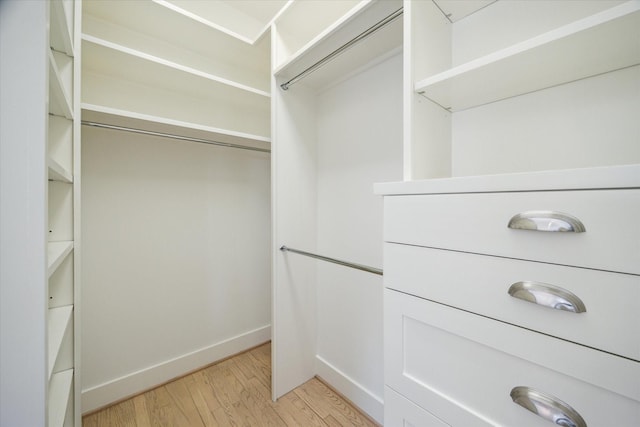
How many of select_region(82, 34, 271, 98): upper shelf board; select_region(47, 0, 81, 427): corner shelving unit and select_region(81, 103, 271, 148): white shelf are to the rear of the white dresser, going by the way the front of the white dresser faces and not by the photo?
0

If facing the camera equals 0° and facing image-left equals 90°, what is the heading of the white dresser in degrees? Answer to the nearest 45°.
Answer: approximately 45°

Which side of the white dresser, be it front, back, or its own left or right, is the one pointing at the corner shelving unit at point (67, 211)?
front

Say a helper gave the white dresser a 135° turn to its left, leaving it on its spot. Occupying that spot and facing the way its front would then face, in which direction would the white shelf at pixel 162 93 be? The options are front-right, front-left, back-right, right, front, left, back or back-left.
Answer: back

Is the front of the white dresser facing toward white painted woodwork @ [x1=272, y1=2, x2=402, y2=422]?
no

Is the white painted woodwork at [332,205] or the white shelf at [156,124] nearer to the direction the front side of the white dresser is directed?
the white shelf

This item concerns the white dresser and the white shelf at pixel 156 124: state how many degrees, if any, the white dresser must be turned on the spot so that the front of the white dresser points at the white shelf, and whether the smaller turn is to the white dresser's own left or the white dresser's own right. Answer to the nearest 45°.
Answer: approximately 45° to the white dresser's own right
